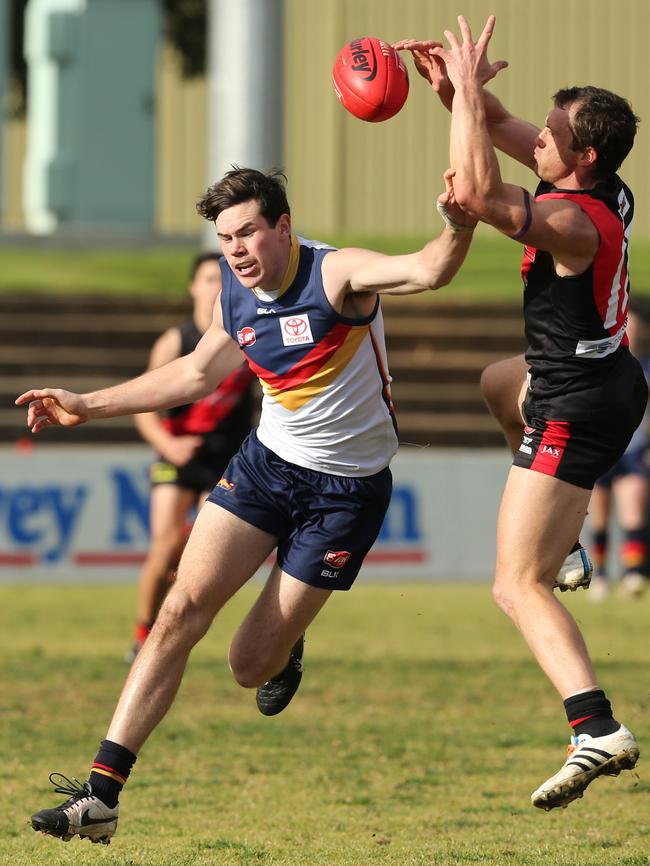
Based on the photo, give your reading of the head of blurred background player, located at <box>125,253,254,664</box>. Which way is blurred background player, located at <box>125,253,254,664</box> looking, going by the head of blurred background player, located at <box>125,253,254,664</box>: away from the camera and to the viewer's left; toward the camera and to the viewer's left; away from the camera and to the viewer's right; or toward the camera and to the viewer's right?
toward the camera and to the viewer's right

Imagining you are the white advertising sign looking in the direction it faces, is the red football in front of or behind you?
in front

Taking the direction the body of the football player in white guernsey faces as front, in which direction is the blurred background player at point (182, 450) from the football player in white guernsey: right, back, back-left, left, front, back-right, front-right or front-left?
back-right

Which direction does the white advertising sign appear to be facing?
toward the camera

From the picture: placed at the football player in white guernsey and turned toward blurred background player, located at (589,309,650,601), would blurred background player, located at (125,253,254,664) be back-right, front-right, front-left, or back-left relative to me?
front-left

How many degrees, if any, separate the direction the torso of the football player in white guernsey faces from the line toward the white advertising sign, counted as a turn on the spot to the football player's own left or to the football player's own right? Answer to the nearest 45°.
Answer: approximately 135° to the football player's own right

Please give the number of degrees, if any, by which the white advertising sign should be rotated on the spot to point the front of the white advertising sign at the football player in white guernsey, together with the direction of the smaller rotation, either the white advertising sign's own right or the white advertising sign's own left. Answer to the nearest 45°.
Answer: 0° — it already faces them

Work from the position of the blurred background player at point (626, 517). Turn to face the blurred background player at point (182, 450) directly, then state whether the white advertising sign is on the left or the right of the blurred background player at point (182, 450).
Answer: right

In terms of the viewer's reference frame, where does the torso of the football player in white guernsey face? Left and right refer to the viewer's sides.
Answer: facing the viewer and to the left of the viewer
